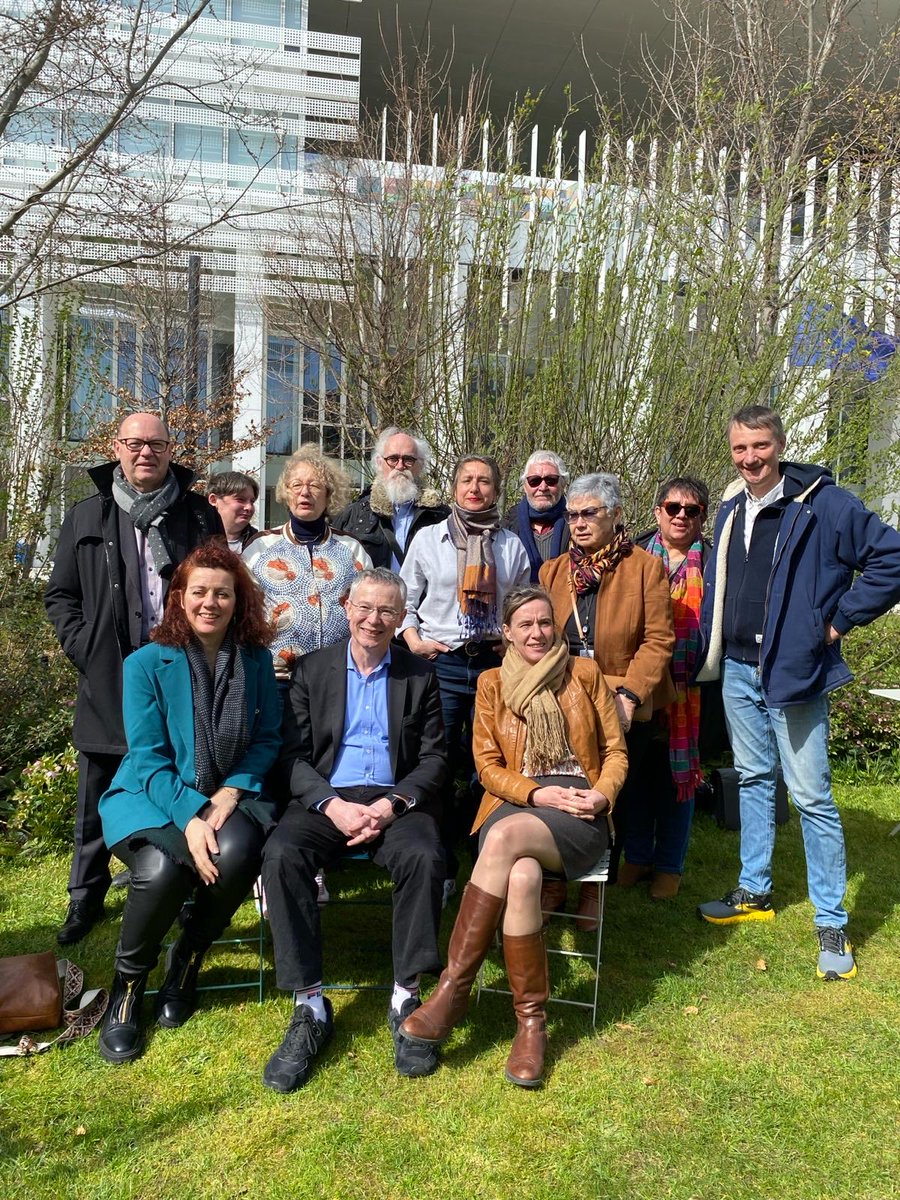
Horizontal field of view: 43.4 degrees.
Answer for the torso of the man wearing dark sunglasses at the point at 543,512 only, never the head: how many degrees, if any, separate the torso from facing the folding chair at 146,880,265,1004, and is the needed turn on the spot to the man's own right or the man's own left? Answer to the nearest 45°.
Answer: approximately 45° to the man's own right

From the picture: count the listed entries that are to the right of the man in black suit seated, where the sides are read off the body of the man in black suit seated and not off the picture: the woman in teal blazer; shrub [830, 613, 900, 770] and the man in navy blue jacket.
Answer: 1

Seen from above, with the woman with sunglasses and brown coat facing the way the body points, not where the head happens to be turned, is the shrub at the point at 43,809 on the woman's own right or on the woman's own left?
on the woman's own right

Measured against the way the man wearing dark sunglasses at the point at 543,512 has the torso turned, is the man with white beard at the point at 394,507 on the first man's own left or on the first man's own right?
on the first man's own right

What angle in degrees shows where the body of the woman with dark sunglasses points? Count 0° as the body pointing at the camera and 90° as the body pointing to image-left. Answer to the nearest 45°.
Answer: approximately 0°

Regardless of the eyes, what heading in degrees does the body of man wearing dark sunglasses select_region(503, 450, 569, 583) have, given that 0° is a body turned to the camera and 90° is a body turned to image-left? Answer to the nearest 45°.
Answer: approximately 0°

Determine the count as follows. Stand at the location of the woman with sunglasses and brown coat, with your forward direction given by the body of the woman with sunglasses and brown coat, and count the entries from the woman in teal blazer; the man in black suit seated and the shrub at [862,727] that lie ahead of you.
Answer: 2

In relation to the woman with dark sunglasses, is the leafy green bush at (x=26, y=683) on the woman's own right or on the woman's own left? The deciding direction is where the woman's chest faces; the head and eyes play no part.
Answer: on the woman's own right
